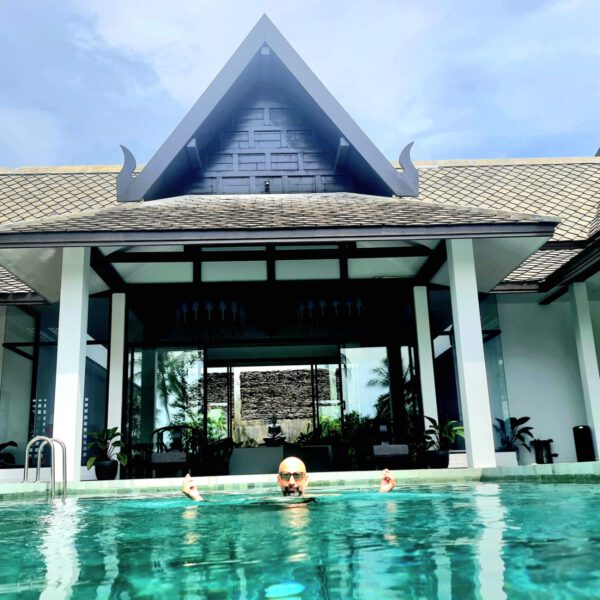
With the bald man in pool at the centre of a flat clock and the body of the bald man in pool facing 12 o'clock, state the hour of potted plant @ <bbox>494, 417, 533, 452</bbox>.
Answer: The potted plant is roughly at 7 o'clock from the bald man in pool.

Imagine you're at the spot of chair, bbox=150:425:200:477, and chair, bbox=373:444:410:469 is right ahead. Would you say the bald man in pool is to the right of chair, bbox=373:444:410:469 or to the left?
right

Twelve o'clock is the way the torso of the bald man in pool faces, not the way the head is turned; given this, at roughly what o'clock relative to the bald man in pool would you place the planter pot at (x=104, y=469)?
The planter pot is roughly at 5 o'clock from the bald man in pool.

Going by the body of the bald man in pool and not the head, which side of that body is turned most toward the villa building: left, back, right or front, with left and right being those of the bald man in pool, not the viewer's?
back

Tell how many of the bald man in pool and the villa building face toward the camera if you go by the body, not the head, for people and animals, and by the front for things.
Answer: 2

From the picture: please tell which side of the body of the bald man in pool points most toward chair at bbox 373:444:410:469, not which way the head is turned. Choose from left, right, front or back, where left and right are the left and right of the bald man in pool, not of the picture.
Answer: back

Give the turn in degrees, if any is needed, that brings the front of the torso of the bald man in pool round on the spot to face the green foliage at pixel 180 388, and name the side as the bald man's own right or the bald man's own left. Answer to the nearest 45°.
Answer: approximately 180°

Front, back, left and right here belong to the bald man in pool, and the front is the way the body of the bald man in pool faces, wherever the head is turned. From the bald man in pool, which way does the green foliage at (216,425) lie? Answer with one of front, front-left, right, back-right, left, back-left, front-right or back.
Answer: back

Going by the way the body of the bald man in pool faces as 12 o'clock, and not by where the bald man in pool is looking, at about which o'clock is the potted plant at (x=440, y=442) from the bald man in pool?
The potted plant is roughly at 7 o'clock from the bald man in pool.

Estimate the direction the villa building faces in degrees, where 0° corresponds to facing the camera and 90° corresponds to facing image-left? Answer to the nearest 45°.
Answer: approximately 0°
